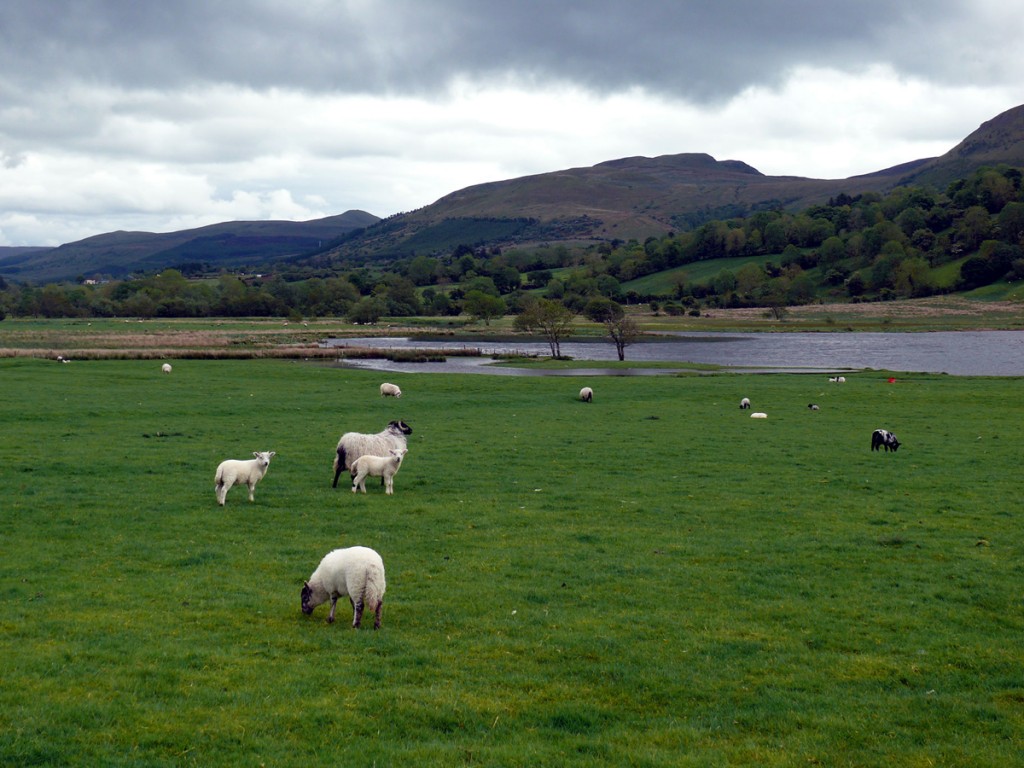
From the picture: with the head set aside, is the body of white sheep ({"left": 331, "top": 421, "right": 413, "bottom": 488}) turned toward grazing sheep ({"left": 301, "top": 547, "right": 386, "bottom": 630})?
no

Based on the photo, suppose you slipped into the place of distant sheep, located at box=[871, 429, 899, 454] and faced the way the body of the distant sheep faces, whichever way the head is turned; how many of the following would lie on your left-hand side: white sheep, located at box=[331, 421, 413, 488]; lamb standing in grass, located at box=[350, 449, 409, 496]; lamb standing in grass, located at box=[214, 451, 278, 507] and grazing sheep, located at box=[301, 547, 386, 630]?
0

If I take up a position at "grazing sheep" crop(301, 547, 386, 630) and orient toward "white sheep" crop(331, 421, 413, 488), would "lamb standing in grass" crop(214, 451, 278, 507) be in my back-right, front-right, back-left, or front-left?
front-left

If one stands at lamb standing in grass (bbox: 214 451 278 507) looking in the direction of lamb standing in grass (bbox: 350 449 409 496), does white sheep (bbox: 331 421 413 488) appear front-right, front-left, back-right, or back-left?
front-left

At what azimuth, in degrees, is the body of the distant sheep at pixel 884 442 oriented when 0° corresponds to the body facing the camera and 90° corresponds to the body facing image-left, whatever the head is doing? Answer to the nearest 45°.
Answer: approximately 270°

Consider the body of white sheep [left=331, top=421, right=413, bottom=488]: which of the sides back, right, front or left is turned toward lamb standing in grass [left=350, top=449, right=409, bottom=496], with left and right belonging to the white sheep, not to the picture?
right

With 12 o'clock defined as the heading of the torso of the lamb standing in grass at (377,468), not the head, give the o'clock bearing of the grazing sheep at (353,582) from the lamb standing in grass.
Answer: The grazing sheep is roughly at 3 o'clock from the lamb standing in grass.

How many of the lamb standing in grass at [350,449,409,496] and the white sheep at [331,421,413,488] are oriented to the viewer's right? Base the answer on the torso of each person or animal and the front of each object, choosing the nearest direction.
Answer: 2

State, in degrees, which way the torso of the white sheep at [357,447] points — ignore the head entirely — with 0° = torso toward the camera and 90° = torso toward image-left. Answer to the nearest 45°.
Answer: approximately 270°

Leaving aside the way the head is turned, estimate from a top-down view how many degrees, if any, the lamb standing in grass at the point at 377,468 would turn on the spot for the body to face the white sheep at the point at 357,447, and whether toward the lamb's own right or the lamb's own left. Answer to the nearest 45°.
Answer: approximately 90° to the lamb's own left

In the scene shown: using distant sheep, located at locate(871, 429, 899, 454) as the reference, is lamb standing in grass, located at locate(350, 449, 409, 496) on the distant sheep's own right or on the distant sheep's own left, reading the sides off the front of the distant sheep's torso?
on the distant sheep's own right

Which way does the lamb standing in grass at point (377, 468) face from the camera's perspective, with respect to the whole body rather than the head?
to the viewer's right

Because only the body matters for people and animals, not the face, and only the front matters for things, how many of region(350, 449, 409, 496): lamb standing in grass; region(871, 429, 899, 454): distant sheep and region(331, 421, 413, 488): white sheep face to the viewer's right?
3

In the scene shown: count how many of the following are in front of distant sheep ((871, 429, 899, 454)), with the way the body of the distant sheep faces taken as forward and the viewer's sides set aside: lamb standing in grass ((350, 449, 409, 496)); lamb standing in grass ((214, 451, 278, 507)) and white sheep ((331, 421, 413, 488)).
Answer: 0

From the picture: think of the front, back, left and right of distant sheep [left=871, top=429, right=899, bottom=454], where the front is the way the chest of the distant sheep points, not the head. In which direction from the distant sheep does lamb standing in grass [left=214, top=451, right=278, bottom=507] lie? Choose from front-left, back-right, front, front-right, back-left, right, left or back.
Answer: back-right

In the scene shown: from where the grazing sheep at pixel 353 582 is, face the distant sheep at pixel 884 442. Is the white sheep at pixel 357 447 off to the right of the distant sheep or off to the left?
left

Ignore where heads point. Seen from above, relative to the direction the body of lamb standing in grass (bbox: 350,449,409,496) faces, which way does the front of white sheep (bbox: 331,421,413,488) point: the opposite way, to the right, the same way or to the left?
the same way

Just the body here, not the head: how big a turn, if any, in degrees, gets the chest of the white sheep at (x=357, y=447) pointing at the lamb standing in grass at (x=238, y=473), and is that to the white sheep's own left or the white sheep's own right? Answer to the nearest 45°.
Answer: approximately 135° to the white sheep's own right
